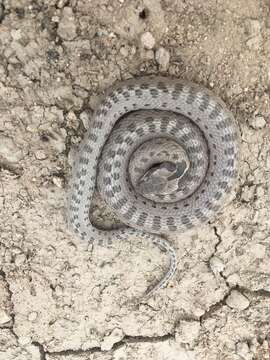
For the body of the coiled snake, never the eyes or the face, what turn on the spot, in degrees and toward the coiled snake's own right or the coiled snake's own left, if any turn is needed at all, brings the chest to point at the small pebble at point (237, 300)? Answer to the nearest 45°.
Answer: approximately 135° to the coiled snake's own left

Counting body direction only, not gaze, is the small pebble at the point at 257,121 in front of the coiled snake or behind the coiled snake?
behind
